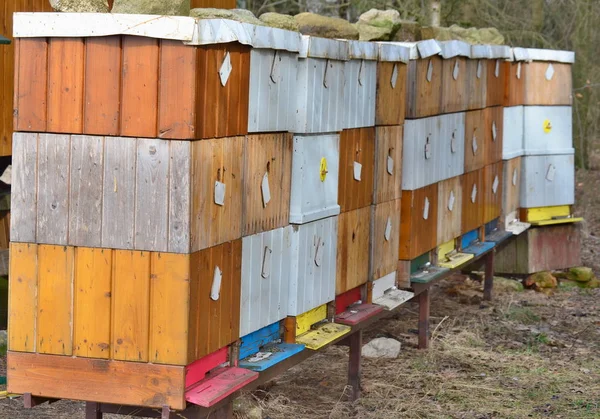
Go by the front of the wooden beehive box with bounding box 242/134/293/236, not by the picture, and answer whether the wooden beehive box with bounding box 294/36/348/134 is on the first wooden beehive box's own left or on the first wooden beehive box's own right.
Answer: on the first wooden beehive box's own left

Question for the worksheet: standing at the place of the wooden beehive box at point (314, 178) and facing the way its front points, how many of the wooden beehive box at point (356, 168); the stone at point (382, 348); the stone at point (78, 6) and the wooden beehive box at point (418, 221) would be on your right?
1

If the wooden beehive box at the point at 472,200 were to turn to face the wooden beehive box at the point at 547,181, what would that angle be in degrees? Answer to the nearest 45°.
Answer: approximately 135° to its left

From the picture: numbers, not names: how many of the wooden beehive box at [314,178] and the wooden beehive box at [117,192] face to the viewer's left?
0

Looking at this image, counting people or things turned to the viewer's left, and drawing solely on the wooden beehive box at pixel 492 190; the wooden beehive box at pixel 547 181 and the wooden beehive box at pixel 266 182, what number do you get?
0

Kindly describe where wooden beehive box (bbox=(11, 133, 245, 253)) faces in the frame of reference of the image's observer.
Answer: facing the viewer and to the right of the viewer

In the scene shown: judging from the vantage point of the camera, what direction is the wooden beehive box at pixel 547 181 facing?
facing the viewer

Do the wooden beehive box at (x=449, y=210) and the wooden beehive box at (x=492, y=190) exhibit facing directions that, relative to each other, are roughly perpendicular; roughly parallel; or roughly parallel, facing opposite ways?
roughly parallel
